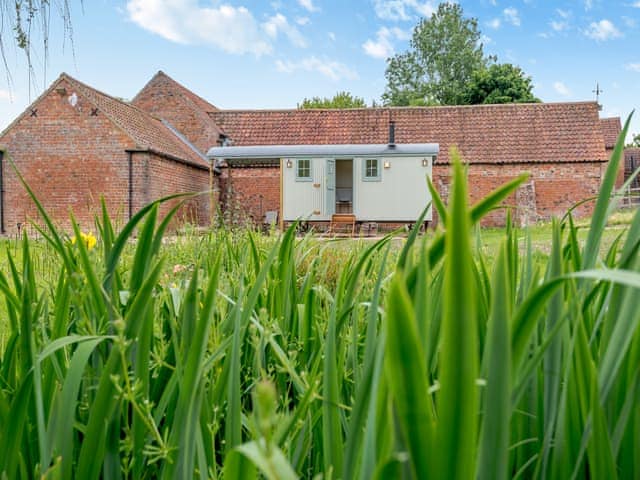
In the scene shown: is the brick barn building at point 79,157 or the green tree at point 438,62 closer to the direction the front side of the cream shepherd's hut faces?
the brick barn building

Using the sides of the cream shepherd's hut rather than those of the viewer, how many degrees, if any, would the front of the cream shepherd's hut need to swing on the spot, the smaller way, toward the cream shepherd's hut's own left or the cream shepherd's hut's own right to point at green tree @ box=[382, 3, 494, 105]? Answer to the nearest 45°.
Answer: approximately 180°

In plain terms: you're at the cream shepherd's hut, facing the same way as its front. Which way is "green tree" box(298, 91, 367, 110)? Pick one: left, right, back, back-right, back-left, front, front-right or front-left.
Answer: back

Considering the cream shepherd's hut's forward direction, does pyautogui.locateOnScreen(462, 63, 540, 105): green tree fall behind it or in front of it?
behind

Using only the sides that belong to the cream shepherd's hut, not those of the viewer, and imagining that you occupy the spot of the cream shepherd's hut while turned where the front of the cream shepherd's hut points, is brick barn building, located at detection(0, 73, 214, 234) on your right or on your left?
on your right

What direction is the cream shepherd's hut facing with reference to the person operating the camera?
facing the viewer
